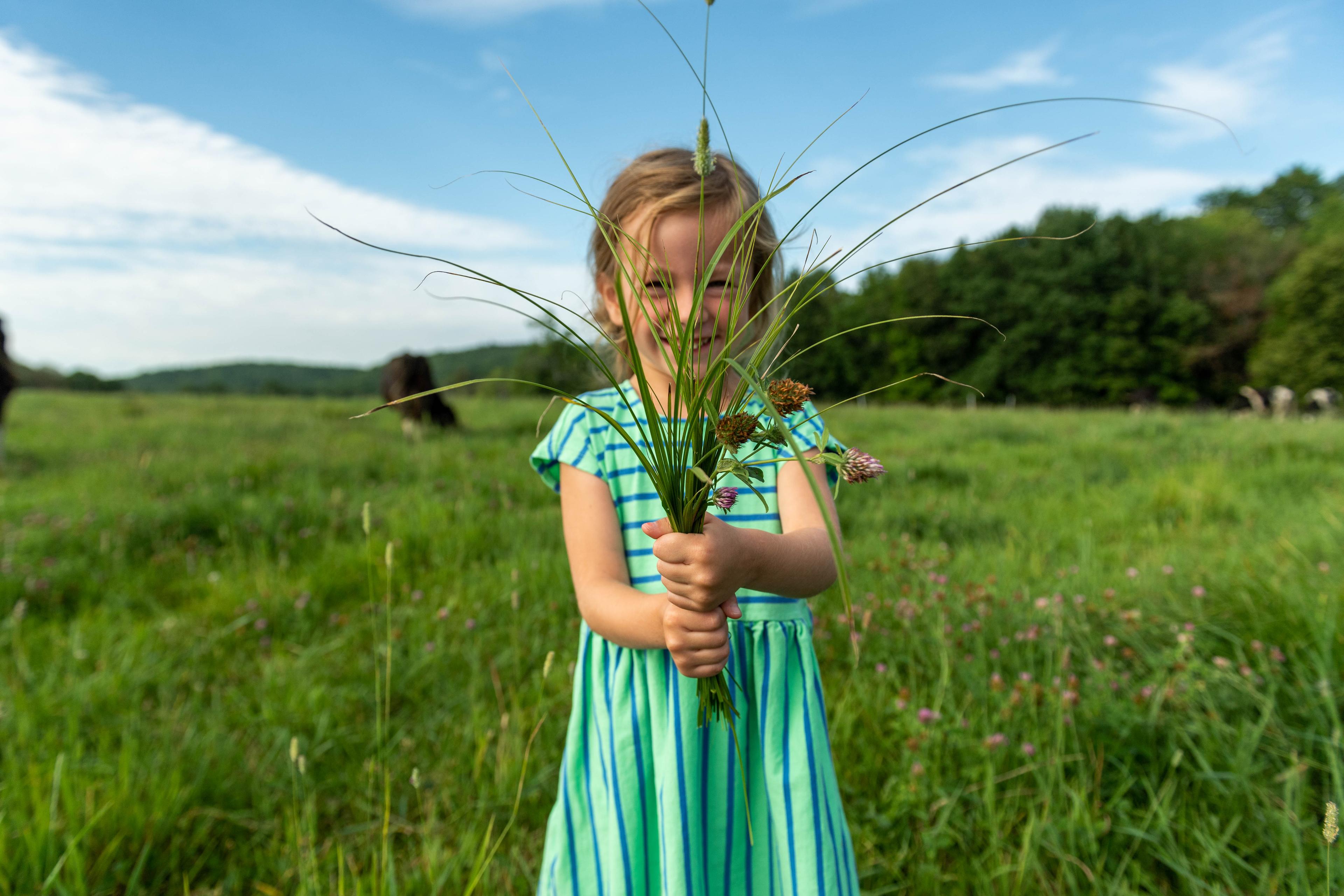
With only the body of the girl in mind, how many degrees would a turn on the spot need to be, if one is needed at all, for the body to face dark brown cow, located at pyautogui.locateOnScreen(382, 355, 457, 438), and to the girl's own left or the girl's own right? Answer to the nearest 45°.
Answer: approximately 135° to the girl's own right

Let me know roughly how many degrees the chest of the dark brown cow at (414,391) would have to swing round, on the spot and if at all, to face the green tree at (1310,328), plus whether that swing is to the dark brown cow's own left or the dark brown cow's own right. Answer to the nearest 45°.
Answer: approximately 45° to the dark brown cow's own left

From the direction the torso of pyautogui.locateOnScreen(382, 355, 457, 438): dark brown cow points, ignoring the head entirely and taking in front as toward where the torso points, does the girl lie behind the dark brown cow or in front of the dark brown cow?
in front

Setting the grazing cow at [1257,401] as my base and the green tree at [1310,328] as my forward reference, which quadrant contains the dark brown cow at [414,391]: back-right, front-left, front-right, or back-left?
back-left

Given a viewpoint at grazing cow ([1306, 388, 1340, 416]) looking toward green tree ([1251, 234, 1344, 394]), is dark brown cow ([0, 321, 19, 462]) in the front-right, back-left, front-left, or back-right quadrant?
back-left

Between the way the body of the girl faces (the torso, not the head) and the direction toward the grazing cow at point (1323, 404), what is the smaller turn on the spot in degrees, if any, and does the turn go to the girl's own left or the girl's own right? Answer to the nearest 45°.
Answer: approximately 135° to the girl's own left

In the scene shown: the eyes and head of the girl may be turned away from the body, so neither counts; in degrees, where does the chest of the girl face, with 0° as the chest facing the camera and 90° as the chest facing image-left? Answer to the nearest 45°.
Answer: approximately 0°

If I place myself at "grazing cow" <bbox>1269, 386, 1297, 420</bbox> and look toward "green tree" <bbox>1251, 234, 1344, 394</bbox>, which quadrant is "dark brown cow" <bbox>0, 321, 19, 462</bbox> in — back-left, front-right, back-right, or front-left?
back-left

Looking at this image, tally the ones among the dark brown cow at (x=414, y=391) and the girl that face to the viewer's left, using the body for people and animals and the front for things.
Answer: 0

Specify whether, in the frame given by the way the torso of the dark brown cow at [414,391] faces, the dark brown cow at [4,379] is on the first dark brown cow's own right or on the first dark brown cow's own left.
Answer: on the first dark brown cow's own right

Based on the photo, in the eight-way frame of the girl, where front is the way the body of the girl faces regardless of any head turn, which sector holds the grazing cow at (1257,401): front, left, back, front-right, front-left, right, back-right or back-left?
back-left

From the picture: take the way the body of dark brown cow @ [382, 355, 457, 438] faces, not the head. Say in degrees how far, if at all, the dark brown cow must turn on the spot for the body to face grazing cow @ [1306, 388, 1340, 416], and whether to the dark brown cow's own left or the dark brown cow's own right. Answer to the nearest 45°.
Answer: approximately 45° to the dark brown cow's own left
